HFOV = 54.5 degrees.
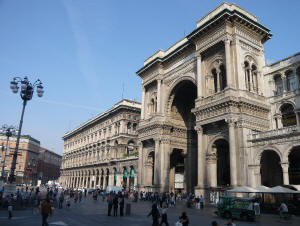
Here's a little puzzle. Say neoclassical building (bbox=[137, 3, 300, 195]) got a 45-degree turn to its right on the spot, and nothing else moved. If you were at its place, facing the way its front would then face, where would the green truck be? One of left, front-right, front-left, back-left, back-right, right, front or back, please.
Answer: left

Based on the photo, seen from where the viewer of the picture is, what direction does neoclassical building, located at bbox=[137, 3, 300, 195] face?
facing the viewer and to the left of the viewer
